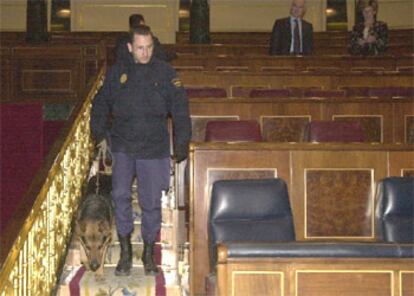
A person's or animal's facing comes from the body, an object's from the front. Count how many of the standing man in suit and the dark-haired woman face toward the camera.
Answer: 2

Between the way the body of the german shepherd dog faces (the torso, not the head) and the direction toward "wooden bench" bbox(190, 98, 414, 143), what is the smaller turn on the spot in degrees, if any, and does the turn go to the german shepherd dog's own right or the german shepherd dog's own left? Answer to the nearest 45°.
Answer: approximately 135° to the german shepherd dog's own left

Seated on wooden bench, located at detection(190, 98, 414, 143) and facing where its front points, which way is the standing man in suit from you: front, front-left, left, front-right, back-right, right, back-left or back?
back

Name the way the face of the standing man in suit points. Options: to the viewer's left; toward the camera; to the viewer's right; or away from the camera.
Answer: toward the camera

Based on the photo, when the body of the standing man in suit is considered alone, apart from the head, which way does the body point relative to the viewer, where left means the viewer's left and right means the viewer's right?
facing the viewer

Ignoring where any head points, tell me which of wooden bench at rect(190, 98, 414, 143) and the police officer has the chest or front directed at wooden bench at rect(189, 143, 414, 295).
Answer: wooden bench at rect(190, 98, 414, 143)

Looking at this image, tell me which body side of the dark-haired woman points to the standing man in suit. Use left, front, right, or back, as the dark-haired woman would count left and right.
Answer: right

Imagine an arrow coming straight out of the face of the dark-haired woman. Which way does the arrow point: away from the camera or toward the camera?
toward the camera

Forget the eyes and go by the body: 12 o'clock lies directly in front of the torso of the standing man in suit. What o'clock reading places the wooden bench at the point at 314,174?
The wooden bench is roughly at 12 o'clock from the standing man in suit.

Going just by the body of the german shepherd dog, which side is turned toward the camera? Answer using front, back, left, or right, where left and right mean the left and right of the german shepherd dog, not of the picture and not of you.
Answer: front

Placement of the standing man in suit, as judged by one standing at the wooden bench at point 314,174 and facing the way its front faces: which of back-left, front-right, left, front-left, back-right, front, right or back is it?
back

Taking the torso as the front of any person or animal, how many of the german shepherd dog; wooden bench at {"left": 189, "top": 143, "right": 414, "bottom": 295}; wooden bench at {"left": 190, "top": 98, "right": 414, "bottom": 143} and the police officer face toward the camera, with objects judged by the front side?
4

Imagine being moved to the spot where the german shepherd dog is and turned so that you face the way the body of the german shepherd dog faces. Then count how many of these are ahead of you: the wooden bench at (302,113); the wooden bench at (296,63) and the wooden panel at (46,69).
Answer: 0

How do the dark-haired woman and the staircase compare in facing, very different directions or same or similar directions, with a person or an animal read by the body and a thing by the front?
same or similar directions

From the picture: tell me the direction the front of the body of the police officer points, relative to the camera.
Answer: toward the camera
